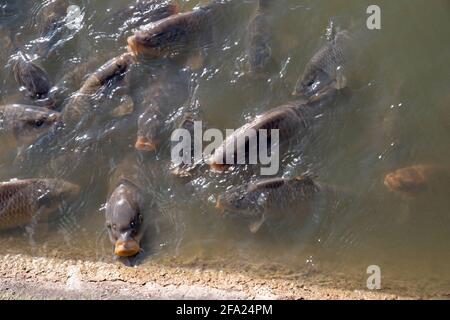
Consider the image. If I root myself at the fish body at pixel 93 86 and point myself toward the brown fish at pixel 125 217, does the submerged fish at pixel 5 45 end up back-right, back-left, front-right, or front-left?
back-right

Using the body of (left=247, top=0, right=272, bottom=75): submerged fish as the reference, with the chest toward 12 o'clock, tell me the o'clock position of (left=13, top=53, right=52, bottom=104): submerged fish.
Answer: (left=13, top=53, right=52, bottom=104): submerged fish is roughly at 3 o'clock from (left=247, top=0, right=272, bottom=75): submerged fish.

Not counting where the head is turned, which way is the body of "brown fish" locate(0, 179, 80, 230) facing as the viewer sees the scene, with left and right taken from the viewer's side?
facing to the right of the viewer

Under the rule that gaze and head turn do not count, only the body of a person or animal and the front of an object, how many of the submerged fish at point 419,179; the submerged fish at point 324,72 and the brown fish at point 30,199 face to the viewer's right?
1

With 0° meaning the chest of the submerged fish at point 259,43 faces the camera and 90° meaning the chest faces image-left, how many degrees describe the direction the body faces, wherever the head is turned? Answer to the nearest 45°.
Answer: approximately 0°

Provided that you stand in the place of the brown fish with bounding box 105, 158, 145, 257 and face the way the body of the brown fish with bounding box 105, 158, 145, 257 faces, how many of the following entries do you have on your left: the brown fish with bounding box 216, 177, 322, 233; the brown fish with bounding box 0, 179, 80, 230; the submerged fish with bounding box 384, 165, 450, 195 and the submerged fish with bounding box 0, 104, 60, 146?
2

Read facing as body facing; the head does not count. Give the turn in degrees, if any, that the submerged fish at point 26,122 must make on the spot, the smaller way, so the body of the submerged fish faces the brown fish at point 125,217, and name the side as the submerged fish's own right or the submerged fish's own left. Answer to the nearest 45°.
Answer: approximately 45° to the submerged fish's own right

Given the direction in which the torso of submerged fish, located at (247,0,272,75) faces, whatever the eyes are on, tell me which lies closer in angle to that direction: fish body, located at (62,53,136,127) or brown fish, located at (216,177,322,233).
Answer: the brown fish

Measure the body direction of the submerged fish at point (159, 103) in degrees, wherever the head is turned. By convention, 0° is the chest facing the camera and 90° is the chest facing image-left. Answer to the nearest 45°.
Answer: approximately 0°

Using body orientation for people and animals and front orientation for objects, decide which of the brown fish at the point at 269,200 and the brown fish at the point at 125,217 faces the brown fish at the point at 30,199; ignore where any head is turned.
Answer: the brown fish at the point at 269,200

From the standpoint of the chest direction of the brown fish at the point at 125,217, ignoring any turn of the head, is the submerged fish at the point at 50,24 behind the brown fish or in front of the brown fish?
behind

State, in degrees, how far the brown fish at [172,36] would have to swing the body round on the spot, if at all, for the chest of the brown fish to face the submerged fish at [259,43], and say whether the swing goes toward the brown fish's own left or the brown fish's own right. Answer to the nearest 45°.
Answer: approximately 180°

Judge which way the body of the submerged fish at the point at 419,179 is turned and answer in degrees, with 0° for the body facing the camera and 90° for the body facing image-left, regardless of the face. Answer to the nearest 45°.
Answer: approximately 90°

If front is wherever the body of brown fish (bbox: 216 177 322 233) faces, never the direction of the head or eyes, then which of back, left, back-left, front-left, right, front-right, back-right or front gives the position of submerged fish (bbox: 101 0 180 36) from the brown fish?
front-right

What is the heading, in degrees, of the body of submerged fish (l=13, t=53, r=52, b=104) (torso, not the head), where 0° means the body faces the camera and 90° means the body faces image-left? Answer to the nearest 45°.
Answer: approximately 315°
